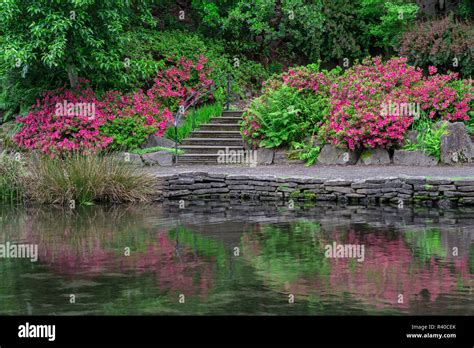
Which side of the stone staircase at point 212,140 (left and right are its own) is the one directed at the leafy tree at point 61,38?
right

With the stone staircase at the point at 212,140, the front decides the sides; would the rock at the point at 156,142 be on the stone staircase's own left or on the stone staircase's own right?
on the stone staircase's own right

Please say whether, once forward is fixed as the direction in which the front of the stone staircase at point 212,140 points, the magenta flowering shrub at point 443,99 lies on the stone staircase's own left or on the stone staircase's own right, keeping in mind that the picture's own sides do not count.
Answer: on the stone staircase's own left

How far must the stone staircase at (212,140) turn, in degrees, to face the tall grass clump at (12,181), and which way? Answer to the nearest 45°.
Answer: approximately 45° to its right

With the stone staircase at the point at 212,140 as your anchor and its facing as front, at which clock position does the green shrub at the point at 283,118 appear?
The green shrub is roughly at 10 o'clock from the stone staircase.

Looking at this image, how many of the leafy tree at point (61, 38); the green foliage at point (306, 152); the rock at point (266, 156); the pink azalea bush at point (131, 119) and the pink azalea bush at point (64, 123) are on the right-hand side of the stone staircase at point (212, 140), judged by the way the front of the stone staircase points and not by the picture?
3

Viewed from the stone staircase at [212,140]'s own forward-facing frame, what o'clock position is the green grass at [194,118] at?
The green grass is roughly at 5 o'clock from the stone staircase.

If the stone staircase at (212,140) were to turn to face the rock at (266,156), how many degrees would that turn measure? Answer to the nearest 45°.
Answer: approximately 45° to its left

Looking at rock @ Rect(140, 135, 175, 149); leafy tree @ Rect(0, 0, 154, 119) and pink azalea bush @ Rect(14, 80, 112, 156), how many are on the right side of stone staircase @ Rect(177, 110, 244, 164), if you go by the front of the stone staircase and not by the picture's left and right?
3

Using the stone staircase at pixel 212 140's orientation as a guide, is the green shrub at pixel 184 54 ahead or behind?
behind

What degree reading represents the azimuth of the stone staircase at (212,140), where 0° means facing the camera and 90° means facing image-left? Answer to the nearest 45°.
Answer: approximately 0°

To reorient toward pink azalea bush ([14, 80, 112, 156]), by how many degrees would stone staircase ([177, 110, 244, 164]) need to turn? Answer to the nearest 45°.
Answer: approximately 90° to its right

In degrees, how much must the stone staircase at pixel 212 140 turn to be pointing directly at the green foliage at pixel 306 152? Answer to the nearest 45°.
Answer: approximately 45° to its left

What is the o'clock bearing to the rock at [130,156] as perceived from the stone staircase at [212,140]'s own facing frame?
The rock is roughly at 2 o'clock from the stone staircase.

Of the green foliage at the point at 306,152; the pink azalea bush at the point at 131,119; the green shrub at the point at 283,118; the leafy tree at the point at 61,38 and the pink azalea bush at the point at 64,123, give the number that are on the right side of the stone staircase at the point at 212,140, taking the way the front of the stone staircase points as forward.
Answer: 3

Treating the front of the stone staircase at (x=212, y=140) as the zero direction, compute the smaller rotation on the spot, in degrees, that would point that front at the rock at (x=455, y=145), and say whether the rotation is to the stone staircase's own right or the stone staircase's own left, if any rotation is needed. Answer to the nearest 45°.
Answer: approximately 45° to the stone staircase's own left

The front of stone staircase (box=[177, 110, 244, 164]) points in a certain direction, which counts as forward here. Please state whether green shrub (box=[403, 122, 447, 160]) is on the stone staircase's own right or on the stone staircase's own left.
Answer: on the stone staircase's own left
